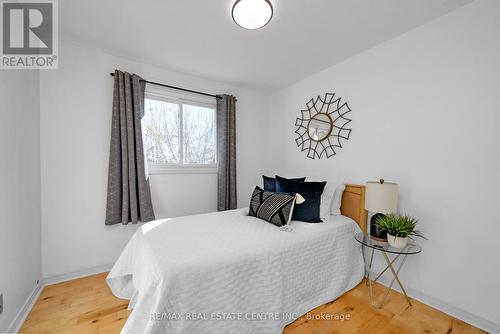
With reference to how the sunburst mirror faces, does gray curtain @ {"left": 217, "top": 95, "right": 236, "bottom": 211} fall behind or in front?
in front

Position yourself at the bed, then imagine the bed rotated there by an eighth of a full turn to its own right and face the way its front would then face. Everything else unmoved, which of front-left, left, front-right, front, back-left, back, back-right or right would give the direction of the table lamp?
back

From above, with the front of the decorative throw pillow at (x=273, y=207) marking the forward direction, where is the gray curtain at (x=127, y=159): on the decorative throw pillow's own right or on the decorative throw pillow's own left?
on the decorative throw pillow's own right

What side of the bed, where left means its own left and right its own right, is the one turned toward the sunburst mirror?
back

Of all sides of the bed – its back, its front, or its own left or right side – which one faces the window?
right

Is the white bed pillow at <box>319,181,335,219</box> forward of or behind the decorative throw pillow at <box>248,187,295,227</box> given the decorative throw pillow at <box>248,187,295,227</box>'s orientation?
behind

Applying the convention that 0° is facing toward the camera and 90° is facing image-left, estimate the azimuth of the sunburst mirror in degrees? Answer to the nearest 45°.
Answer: approximately 45°

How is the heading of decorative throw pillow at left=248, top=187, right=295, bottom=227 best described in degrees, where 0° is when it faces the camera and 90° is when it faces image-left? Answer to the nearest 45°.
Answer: approximately 45°

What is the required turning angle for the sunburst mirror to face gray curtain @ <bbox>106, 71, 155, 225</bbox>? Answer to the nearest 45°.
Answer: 0° — it already faces it

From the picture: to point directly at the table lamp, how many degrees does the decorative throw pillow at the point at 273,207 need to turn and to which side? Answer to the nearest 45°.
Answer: approximately 135° to its left
